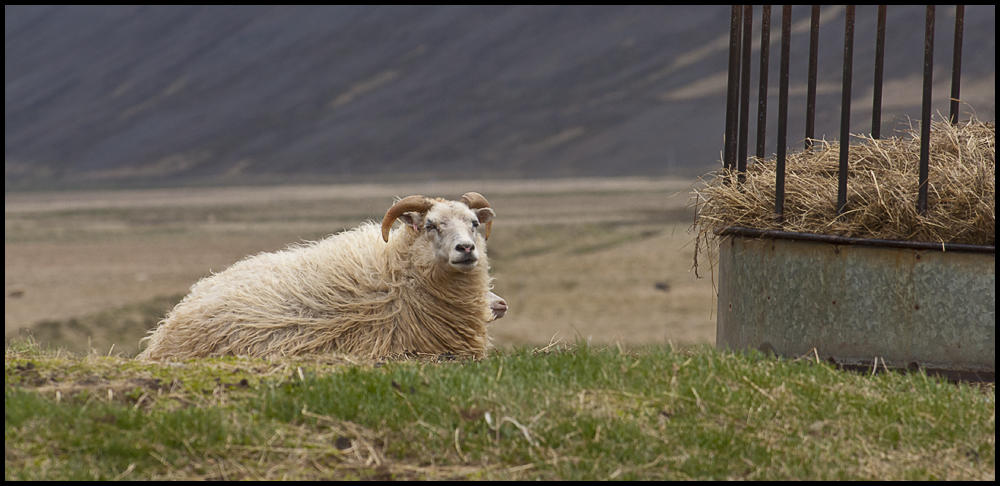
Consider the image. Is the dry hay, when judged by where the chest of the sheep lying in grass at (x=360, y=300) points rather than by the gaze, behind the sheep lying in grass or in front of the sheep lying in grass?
in front

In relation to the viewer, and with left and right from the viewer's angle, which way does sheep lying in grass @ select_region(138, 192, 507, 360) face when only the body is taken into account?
facing to the right of the viewer

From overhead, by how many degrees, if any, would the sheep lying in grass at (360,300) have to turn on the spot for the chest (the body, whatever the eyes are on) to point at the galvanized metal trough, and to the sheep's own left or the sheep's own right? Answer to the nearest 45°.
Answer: approximately 45° to the sheep's own right
